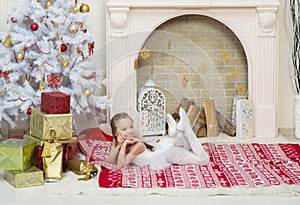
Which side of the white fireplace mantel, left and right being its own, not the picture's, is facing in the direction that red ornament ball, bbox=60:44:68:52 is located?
right

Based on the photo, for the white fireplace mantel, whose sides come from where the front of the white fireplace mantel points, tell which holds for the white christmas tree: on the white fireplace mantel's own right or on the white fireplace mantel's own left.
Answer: on the white fireplace mantel's own right

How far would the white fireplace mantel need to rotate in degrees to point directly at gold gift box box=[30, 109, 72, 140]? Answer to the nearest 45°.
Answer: approximately 45° to its right

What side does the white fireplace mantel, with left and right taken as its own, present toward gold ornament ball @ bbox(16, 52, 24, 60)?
right

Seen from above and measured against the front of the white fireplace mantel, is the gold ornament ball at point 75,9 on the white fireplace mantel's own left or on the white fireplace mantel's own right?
on the white fireplace mantel's own right

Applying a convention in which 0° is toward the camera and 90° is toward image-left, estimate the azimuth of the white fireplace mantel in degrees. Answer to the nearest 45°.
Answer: approximately 0°

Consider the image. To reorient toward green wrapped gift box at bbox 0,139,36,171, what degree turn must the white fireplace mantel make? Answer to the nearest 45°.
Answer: approximately 45° to its right

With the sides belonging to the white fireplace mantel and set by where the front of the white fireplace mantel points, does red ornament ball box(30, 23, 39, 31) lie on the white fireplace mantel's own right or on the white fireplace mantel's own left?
on the white fireplace mantel's own right
